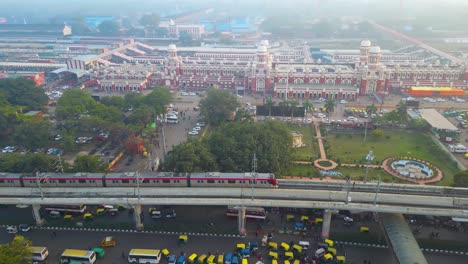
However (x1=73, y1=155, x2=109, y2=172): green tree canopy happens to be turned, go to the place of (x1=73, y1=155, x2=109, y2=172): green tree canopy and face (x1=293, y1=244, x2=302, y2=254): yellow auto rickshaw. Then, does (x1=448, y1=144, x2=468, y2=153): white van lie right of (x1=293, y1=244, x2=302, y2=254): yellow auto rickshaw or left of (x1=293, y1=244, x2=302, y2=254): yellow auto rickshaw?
left

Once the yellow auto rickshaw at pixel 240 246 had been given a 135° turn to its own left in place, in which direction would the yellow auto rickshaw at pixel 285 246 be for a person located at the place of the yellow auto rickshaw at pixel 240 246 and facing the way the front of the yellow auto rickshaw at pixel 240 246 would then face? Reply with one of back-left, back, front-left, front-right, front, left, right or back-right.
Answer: front

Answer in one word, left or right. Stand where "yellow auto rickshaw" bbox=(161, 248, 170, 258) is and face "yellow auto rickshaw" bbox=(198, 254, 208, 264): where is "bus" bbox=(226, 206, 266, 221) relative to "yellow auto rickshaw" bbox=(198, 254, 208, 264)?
left

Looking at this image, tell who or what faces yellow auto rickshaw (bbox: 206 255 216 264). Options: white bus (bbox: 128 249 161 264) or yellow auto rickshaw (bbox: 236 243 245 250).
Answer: yellow auto rickshaw (bbox: 236 243 245 250)

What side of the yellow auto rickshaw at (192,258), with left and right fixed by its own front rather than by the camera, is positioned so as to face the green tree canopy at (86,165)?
right

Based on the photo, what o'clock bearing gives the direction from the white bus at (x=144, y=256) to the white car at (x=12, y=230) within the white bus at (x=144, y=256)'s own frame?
The white car is roughly at 1 o'clock from the white bus.

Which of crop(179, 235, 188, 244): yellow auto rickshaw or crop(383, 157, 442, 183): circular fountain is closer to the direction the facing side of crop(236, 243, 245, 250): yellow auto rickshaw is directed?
the yellow auto rickshaw

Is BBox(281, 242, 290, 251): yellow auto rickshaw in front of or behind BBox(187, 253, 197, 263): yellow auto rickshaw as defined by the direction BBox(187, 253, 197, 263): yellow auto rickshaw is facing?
behind

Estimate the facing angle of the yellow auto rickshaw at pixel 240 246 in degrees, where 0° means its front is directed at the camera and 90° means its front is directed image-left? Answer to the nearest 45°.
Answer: approximately 45°

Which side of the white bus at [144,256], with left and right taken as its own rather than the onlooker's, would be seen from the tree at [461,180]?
back

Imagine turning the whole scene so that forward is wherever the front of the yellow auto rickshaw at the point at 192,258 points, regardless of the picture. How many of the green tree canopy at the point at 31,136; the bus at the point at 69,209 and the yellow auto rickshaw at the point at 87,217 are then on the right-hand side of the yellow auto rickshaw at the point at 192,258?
3

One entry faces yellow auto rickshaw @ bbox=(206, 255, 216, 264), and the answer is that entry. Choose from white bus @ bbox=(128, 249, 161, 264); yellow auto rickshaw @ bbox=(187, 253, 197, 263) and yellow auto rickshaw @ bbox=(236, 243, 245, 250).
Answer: yellow auto rickshaw @ bbox=(236, 243, 245, 250)

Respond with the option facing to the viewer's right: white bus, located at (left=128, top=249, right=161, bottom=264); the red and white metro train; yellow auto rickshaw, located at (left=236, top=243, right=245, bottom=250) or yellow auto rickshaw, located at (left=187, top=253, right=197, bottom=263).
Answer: the red and white metro train

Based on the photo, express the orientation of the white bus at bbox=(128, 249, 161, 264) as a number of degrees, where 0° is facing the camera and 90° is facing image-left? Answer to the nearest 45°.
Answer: approximately 90°

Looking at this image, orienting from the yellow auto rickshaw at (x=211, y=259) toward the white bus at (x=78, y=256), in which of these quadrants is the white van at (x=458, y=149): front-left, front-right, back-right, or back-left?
back-right

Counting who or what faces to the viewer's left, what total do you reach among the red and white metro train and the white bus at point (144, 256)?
1
